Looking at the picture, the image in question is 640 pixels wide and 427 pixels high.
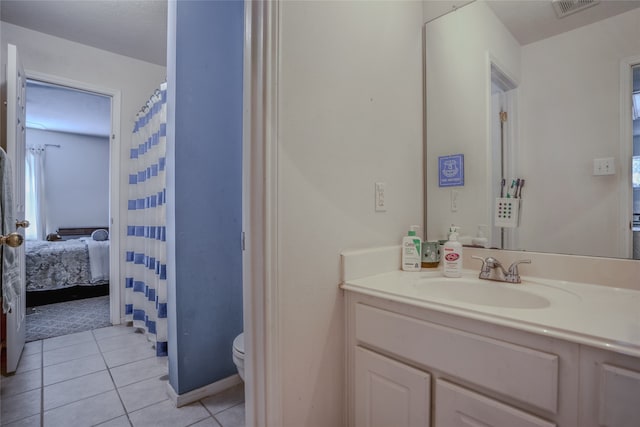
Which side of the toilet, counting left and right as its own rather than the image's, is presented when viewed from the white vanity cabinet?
left
